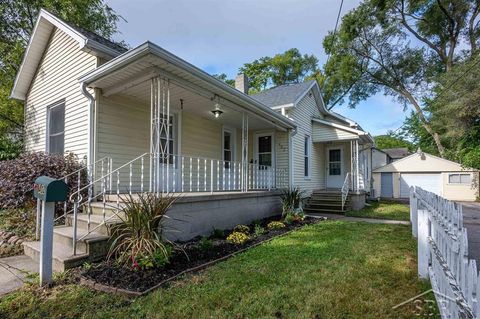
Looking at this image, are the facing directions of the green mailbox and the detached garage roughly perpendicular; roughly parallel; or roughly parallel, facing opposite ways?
roughly perpendicular

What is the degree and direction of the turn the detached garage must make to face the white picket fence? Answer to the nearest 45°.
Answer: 0° — it already faces it

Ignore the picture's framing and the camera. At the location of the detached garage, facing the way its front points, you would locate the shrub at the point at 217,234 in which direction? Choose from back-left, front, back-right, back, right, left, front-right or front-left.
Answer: front

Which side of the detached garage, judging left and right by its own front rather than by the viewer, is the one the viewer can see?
front

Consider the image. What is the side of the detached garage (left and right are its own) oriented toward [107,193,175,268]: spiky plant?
front

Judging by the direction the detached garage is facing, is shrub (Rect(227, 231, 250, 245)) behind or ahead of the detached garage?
ahead
